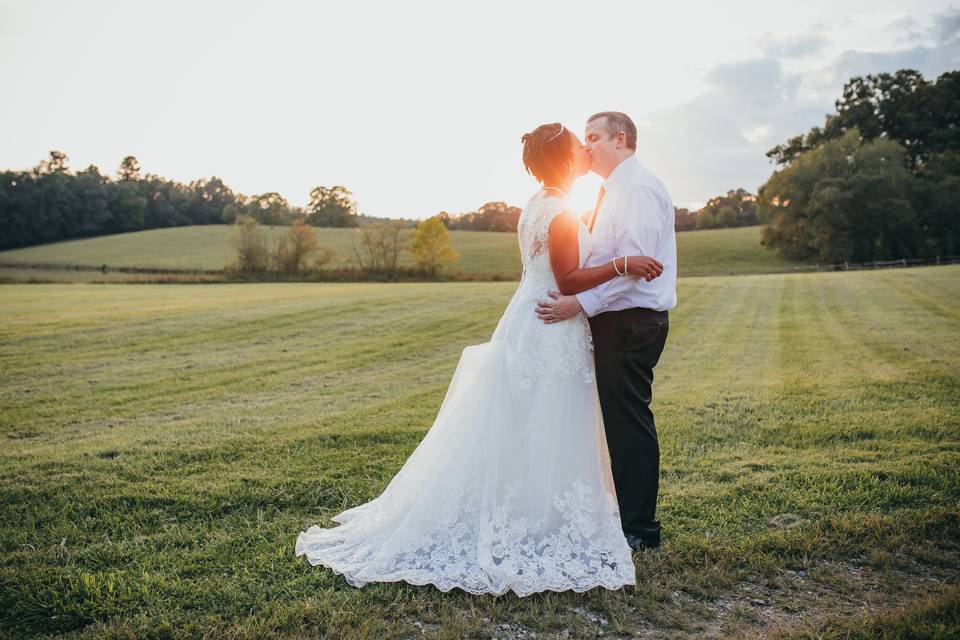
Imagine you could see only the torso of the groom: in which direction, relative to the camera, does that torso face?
to the viewer's left

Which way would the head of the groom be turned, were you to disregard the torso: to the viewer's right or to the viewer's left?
to the viewer's left

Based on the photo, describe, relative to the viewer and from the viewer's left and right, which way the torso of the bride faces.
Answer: facing away from the viewer and to the right of the viewer

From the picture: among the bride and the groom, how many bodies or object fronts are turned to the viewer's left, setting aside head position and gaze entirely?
1
